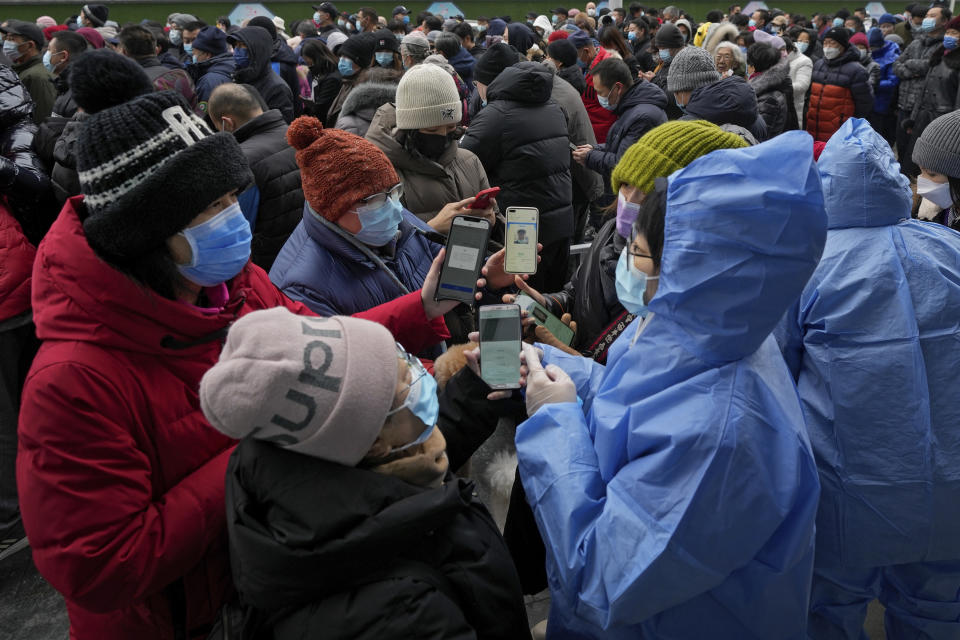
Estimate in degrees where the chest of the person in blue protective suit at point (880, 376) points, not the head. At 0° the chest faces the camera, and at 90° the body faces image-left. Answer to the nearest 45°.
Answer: approximately 180°

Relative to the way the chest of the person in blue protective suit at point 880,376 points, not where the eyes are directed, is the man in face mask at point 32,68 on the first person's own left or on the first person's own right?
on the first person's own left
